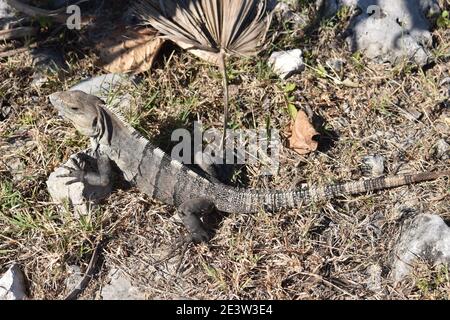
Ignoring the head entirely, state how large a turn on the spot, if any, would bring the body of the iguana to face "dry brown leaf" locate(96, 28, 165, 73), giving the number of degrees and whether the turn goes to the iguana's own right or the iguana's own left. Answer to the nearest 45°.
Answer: approximately 45° to the iguana's own right

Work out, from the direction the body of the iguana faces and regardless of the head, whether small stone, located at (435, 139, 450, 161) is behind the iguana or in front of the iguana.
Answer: behind

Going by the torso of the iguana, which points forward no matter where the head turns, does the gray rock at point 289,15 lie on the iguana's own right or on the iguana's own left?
on the iguana's own right

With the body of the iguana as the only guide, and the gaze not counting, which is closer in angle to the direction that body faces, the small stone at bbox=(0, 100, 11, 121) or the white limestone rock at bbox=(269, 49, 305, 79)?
the small stone

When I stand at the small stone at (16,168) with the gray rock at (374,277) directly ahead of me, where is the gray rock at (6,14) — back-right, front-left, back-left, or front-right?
back-left

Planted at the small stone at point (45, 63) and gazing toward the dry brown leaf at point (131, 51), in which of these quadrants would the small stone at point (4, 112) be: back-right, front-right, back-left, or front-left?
back-right

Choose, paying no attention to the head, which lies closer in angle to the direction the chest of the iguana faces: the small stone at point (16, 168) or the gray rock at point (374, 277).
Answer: the small stone

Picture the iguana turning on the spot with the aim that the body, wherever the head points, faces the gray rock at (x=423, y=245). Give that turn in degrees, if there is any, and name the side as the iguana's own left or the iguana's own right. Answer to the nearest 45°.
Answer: approximately 180°

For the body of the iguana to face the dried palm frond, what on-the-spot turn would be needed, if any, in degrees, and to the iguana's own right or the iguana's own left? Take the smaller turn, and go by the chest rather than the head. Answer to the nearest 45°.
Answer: approximately 90° to the iguana's own right

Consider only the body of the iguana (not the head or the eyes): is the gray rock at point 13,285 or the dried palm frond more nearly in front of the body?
the gray rock

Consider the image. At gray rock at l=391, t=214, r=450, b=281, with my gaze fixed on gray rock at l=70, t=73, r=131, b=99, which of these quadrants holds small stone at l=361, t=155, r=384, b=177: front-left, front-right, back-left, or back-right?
front-right

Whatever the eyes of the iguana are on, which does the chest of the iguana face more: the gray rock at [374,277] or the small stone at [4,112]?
the small stone

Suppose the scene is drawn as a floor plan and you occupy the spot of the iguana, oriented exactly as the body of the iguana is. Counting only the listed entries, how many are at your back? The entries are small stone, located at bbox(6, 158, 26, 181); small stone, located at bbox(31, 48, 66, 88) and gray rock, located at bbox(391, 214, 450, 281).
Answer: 1

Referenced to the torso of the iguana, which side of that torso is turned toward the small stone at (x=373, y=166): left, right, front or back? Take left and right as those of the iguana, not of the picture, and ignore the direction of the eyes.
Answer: back

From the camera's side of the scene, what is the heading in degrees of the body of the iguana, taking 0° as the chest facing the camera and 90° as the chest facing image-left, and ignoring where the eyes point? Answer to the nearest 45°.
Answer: approximately 90°

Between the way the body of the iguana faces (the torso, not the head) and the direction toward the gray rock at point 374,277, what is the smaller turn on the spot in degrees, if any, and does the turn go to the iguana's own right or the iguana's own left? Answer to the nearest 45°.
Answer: approximately 180°

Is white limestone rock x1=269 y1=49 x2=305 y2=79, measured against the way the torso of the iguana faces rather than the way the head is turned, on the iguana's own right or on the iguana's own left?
on the iguana's own right

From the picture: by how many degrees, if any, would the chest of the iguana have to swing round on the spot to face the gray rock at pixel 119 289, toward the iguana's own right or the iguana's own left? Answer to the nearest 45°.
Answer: approximately 90° to the iguana's own left

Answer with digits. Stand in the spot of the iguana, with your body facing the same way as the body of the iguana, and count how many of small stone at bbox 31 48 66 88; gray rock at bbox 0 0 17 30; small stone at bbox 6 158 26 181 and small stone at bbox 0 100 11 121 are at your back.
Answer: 0

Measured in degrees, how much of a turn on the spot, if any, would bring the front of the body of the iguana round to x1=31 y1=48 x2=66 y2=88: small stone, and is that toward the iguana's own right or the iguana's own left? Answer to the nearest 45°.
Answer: approximately 45° to the iguana's own right
